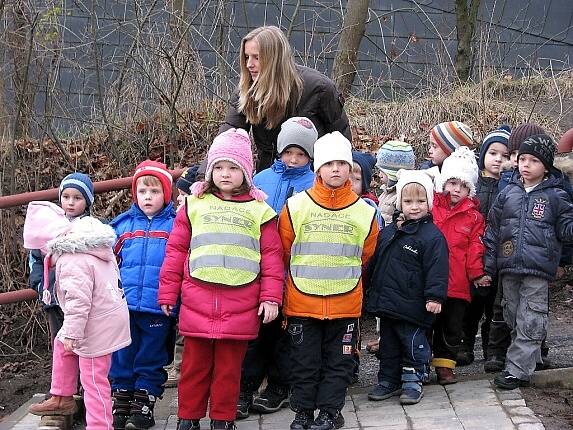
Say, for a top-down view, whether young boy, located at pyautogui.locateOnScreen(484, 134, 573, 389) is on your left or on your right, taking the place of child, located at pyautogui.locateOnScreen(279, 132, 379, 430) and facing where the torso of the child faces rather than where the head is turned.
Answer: on your left

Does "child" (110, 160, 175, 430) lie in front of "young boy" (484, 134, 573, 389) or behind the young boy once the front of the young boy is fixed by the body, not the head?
in front

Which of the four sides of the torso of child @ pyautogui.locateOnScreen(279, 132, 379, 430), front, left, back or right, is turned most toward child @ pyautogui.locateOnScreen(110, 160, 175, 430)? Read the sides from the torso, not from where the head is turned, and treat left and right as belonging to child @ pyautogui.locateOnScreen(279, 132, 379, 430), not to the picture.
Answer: right

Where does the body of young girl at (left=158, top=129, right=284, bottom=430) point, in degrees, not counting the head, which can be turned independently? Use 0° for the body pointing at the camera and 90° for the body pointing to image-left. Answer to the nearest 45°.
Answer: approximately 0°
